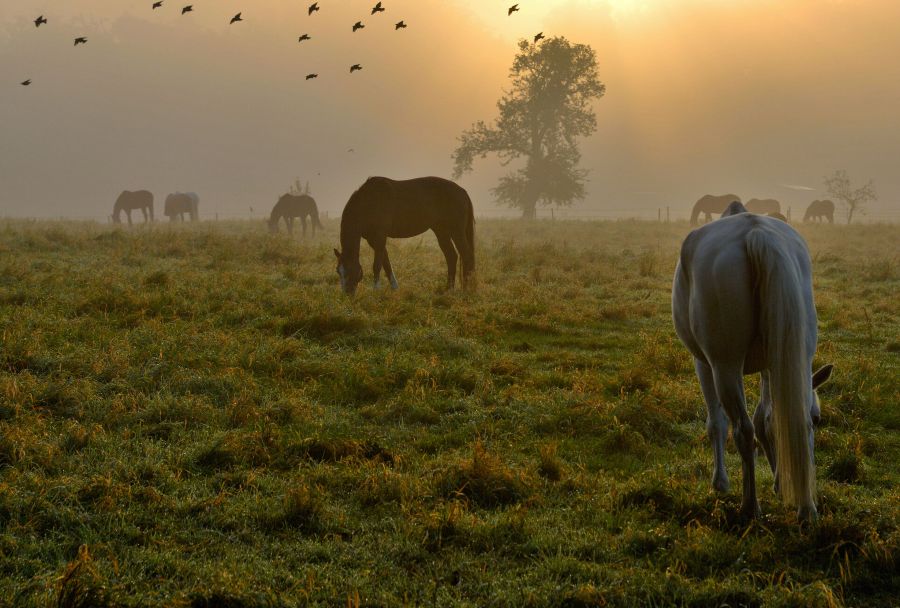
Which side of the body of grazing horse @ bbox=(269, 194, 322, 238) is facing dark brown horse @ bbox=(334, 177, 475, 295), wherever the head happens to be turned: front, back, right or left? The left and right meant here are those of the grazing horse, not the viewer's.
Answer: left

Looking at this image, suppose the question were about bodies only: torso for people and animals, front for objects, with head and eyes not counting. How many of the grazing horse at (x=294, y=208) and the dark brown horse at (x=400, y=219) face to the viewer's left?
2

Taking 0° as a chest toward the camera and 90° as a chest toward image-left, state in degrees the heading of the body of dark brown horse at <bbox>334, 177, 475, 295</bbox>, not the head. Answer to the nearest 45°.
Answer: approximately 90°

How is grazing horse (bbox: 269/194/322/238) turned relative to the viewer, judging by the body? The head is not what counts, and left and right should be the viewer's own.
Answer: facing to the left of the viewer

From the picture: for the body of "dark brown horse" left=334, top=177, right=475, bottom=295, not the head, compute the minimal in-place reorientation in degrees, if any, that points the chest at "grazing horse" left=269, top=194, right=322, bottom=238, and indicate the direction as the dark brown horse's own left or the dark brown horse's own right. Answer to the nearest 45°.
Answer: approximately 90° to the dark brown horse's own right

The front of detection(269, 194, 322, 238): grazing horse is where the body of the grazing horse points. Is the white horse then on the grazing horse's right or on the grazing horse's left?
on the grazing horse's left

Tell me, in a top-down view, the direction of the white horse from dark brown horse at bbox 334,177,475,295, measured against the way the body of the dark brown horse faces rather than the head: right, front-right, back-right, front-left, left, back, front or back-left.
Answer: left
